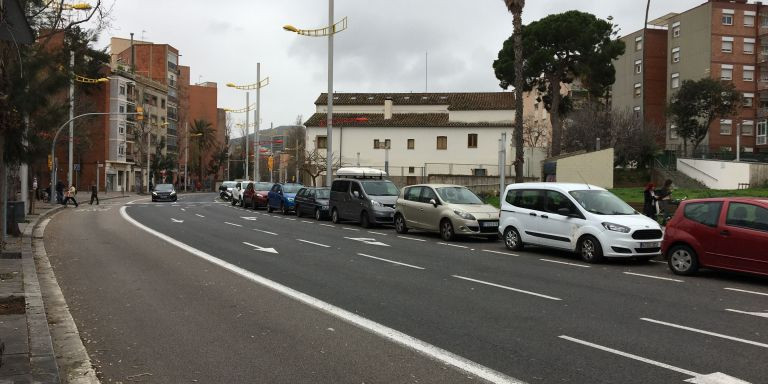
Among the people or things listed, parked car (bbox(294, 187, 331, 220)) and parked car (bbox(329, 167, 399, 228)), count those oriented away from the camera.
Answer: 0

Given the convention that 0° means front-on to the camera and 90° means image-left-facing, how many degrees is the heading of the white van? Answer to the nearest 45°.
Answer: approximately 315°

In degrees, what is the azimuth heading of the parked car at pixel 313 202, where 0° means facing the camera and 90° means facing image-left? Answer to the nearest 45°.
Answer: approximately 315°

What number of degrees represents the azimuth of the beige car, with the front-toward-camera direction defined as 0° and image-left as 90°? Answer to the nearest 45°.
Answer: approximately 315°

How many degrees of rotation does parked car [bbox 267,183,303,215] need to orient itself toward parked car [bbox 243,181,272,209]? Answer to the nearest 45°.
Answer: approximately 135° to its left

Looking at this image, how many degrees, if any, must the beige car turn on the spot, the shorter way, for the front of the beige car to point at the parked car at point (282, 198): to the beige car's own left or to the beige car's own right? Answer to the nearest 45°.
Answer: approximately 180°

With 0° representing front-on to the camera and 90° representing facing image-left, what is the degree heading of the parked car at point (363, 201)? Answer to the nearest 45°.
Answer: approximately 315°

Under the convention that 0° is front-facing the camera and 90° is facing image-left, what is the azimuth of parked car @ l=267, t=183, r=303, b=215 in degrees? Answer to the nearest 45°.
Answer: approximately 315°

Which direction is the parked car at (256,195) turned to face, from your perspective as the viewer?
facing the viewer and to the right of the viewer

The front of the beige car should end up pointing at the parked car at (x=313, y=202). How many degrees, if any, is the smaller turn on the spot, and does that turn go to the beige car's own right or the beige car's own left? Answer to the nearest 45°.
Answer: approximately 180°

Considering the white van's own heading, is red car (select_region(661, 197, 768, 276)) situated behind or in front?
in front
